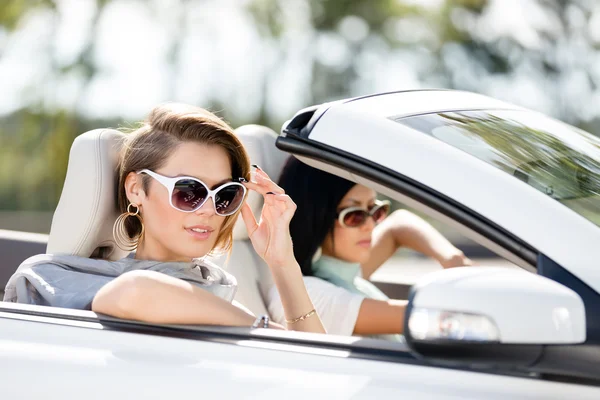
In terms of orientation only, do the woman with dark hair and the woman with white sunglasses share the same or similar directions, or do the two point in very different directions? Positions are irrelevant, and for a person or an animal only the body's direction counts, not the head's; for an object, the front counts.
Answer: same or similar directions

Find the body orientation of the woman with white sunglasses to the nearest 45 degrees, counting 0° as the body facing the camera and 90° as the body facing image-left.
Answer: approximately 315°

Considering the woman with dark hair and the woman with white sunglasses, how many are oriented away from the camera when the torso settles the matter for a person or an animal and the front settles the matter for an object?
0

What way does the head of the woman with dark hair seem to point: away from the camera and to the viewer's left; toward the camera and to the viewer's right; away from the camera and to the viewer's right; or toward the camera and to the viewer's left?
toward the camera and to the viewer's right

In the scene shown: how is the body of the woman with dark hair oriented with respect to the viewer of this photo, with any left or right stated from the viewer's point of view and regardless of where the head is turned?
facing the viewer and to the right of the viewer

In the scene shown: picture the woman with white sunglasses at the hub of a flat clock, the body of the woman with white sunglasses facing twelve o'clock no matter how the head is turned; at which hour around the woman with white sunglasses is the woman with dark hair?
The woman with dark hair is roughly at 9 o'clock from the woman with white sunglasses.

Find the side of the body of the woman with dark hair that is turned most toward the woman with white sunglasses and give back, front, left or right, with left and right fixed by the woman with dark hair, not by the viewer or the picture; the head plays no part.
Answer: right
